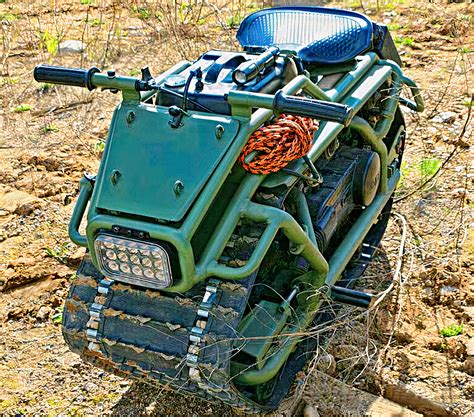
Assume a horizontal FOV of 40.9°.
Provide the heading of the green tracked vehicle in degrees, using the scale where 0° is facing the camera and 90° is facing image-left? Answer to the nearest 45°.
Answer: approximately 45°

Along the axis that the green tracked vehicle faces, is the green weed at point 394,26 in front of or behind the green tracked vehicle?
behind

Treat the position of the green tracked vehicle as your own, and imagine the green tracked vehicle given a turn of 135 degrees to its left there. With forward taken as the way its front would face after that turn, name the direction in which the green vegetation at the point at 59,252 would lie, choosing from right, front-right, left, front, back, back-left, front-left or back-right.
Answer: back-left

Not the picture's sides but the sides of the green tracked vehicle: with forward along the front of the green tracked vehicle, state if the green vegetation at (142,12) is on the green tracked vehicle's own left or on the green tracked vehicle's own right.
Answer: on the green tracked vehicle's own right

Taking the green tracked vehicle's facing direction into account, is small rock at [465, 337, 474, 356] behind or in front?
behind

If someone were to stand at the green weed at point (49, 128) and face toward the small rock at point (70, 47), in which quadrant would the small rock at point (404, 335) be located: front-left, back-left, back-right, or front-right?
back-right

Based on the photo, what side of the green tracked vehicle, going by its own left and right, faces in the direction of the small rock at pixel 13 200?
right

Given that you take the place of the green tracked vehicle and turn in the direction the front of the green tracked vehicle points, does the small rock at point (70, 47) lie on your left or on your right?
on your right

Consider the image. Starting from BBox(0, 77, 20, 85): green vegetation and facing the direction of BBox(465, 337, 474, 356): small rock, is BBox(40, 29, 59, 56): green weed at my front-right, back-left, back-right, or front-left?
back-left

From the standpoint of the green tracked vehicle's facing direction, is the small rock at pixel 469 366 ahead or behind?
behind

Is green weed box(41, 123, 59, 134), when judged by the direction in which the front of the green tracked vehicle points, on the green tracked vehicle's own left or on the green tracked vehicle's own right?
on the green tracked vehicle's own right

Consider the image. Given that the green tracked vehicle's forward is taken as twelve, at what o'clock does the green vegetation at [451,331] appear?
The green vegetation is roughly at 7 o'clock from the green tracked vehicle.
